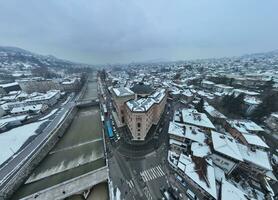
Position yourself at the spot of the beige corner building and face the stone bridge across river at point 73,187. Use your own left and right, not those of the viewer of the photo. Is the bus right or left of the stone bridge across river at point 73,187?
right

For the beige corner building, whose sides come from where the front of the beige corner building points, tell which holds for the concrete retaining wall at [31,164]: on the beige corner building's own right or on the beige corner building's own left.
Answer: on the beige corner building's own right

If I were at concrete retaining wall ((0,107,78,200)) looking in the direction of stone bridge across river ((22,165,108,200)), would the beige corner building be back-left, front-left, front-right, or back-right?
front-left

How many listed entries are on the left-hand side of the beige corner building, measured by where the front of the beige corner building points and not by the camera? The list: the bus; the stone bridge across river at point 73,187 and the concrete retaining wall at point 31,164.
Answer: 0

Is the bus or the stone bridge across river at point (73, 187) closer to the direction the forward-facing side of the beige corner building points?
the stone bridge across river

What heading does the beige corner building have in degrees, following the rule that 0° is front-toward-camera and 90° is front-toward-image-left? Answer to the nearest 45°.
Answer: approximately 0°

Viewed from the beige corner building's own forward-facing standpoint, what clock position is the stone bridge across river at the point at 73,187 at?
The stone bridge across river is roughly at 1 o'clock from the beige corner building.

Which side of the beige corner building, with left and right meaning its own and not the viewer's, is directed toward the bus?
right
